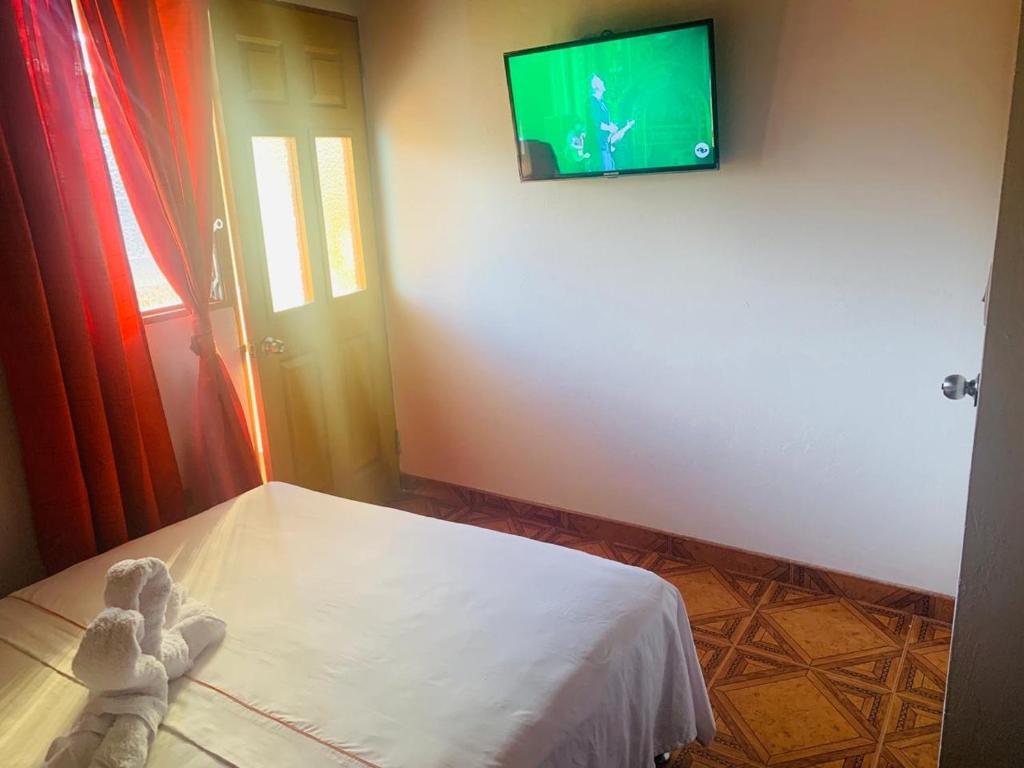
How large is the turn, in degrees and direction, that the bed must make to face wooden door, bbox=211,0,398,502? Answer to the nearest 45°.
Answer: approximately 45° to its left

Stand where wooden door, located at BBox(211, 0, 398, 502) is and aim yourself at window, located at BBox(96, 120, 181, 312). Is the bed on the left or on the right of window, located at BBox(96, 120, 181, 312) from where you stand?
left

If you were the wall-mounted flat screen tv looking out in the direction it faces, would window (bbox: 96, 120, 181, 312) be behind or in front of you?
in front

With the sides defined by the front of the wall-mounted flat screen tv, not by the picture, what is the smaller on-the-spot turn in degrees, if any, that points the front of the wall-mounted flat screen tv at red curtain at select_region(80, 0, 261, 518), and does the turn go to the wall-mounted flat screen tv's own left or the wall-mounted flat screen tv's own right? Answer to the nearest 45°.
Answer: approximately 45° to the wall-mounted flat screen tv's own right

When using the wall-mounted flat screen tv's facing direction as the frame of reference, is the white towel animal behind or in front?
in front

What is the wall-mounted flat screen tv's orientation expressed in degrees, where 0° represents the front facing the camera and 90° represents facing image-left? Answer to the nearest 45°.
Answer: approximately 45°

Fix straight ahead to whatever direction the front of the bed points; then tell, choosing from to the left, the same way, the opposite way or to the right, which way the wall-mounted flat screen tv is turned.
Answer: the opposite way

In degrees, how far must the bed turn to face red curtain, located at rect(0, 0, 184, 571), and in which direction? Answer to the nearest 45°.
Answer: approximately 90° to its left

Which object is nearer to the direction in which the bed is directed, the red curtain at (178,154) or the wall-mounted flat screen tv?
the wall-mounted flat screen tv

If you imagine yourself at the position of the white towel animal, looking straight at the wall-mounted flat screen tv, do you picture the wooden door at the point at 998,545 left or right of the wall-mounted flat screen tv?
right

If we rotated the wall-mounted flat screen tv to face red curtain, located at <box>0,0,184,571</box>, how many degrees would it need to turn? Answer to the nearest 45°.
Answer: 0° — it already faces it

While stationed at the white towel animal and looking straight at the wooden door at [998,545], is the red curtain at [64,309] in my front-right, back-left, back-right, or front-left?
back-left
